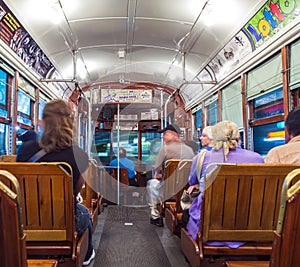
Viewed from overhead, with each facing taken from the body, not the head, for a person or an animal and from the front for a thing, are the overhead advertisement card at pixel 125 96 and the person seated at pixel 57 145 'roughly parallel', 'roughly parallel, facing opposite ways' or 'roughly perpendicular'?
roughly parallel, facing opposite ways

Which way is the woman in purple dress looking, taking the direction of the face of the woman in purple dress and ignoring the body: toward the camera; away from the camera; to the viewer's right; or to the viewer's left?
away from the camera

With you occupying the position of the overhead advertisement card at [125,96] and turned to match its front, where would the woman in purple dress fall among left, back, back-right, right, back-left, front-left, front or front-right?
front

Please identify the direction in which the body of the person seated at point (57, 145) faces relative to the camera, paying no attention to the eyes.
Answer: away from the camera

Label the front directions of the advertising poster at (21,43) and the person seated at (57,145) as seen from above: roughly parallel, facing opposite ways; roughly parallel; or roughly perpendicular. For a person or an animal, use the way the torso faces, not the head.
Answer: roughly perpendicular

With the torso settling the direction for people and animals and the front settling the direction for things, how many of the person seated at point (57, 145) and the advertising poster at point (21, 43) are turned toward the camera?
0

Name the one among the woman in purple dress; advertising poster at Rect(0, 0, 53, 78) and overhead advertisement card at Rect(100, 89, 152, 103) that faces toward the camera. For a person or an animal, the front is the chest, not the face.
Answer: the overhead advertisement card

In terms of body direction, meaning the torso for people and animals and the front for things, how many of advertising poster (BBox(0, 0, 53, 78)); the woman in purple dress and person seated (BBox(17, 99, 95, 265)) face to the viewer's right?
1

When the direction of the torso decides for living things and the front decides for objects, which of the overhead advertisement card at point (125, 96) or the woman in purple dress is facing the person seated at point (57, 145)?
the overhead advertisement card

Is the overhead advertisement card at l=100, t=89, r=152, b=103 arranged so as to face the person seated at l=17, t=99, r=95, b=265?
yes

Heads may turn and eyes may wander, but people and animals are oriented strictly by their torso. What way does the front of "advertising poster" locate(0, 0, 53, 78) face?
to the viewer's right

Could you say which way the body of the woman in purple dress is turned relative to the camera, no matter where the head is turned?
away from the camera

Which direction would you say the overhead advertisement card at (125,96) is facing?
toward the camera

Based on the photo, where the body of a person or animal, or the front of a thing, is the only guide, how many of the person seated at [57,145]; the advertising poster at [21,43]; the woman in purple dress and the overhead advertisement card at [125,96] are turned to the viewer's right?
1
